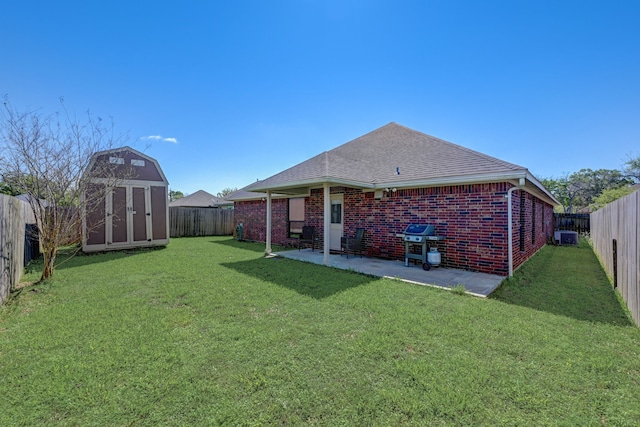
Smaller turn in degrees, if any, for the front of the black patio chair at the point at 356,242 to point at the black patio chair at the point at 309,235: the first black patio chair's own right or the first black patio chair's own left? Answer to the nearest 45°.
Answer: approximately 90° to the first black patio chair's own right

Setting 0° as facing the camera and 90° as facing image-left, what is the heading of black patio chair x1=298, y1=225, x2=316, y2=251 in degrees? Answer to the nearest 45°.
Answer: approximately 45°

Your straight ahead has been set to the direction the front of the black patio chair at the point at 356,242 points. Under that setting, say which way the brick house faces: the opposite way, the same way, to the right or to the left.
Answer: the opposite way

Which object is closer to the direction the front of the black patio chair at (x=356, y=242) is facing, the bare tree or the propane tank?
the bare tree

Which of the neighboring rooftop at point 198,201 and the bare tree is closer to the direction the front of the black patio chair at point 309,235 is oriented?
the bare tree

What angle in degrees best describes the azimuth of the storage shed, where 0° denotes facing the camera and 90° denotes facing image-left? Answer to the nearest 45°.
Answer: approximately 0°

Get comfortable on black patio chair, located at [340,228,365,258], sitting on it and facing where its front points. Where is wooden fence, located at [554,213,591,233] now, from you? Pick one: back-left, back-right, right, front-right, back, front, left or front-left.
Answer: back

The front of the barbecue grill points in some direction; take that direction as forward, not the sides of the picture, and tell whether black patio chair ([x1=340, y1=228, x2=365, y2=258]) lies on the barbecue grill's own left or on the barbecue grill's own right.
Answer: on the barbecue grill's own right

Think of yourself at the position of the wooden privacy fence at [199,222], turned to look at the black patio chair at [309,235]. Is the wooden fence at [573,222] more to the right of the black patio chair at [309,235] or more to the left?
left

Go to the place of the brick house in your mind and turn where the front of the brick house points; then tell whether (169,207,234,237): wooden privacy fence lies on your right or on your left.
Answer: on your left

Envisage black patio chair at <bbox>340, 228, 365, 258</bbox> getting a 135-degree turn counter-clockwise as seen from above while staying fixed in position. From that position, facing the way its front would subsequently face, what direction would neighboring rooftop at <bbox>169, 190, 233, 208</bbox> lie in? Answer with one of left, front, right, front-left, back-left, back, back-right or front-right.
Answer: back-left

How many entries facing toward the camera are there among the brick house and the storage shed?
1

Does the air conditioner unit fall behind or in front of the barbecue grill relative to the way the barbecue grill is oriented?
behind
